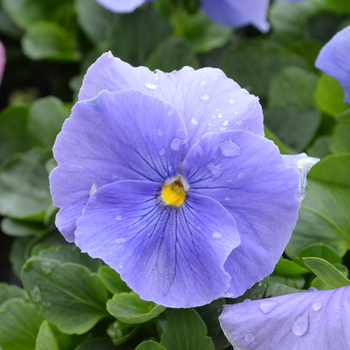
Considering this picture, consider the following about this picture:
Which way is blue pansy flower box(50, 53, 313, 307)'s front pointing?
toward the camera

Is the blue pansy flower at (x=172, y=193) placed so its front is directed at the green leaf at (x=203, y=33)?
no

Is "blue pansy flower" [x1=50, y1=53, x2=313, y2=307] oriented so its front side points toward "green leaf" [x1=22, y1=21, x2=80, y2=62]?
no

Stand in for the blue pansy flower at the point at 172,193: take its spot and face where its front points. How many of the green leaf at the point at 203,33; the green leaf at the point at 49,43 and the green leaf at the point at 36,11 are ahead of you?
0

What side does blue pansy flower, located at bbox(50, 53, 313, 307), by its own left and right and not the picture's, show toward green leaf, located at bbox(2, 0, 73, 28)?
back
